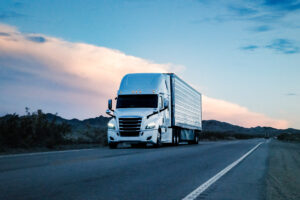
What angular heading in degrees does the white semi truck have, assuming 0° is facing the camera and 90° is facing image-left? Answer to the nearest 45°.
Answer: approximately 45°
